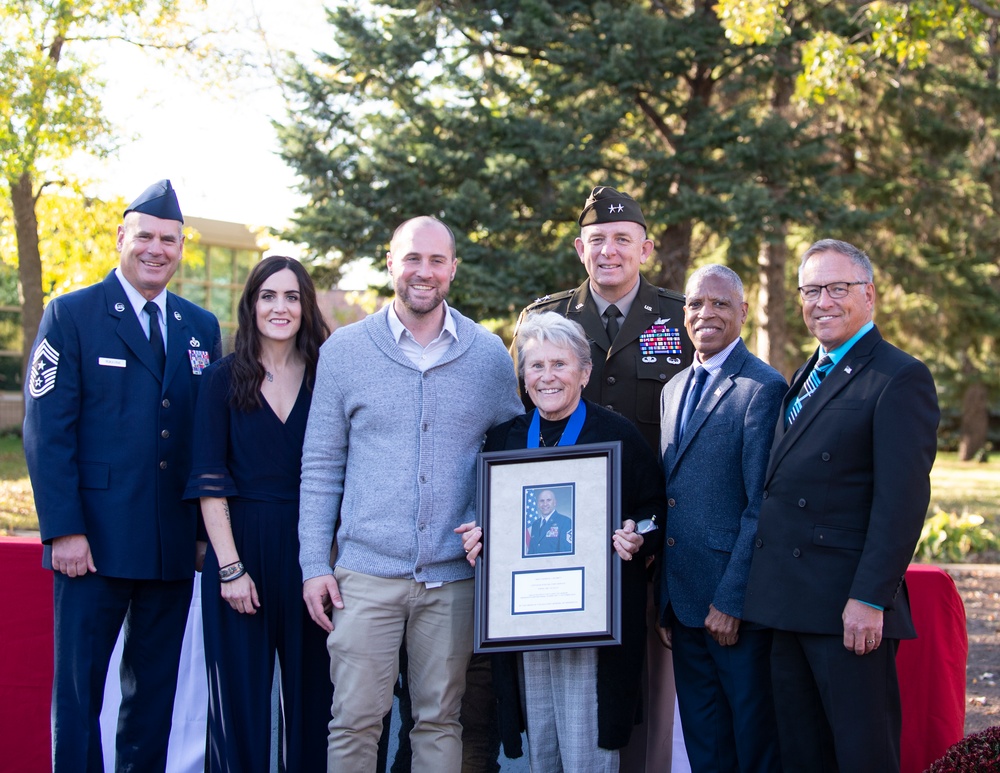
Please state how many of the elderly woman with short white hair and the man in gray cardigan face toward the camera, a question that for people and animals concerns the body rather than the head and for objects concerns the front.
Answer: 2

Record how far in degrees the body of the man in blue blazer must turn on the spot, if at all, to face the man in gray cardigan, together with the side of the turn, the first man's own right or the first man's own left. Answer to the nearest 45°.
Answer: approximately 45° to the first man's own right

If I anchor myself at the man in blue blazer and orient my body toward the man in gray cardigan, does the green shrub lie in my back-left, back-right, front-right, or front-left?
back-right

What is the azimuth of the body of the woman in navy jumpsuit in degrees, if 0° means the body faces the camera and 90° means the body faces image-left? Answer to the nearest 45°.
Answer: approximately 315°

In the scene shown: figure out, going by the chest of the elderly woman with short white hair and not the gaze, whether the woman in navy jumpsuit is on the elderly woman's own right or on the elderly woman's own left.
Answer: on the elderly woman's own right
